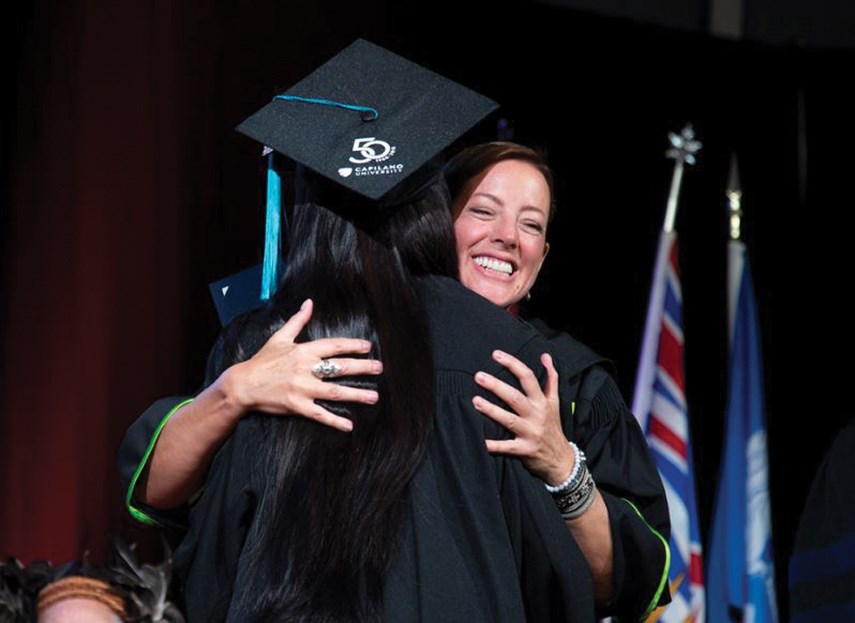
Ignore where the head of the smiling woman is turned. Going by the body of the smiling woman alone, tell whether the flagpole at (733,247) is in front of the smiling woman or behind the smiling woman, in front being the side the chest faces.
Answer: behind

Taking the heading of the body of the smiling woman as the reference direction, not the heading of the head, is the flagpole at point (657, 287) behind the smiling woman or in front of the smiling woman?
behind

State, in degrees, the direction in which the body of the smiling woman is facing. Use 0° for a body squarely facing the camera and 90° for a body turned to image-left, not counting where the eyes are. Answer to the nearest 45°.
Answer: approximately 0°

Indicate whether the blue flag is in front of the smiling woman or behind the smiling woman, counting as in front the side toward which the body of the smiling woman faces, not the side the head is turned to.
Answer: behind

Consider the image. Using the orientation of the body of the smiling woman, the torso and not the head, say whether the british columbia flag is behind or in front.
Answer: behind
